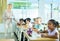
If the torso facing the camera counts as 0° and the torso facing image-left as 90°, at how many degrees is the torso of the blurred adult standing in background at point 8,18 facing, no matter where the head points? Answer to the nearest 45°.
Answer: approximately 315°
